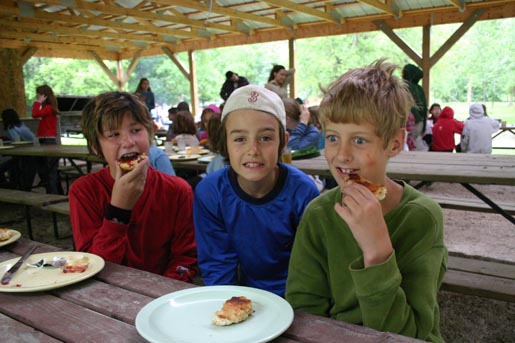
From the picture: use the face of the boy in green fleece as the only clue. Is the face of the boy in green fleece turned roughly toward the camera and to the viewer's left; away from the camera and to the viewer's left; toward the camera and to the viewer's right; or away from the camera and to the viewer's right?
toward the camera and to the viewer's left

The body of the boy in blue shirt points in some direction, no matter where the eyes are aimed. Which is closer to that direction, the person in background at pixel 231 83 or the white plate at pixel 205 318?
the white plate

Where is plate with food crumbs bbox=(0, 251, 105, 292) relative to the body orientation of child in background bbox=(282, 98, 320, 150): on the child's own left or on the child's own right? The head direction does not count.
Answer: on the child's own left

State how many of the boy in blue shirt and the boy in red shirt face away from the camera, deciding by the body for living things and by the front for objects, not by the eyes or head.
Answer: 0

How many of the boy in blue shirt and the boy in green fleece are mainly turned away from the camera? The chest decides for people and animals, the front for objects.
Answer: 0

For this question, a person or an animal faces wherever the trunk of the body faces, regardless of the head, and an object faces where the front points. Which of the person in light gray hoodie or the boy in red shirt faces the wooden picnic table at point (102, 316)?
the boy in red shirt

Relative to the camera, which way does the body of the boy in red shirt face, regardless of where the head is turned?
toward the camera

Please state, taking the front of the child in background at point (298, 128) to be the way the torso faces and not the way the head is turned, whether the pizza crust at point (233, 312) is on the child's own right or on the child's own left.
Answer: on the child's own left

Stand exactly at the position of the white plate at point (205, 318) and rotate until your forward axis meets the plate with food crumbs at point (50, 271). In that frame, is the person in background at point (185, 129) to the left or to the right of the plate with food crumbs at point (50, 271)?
right
